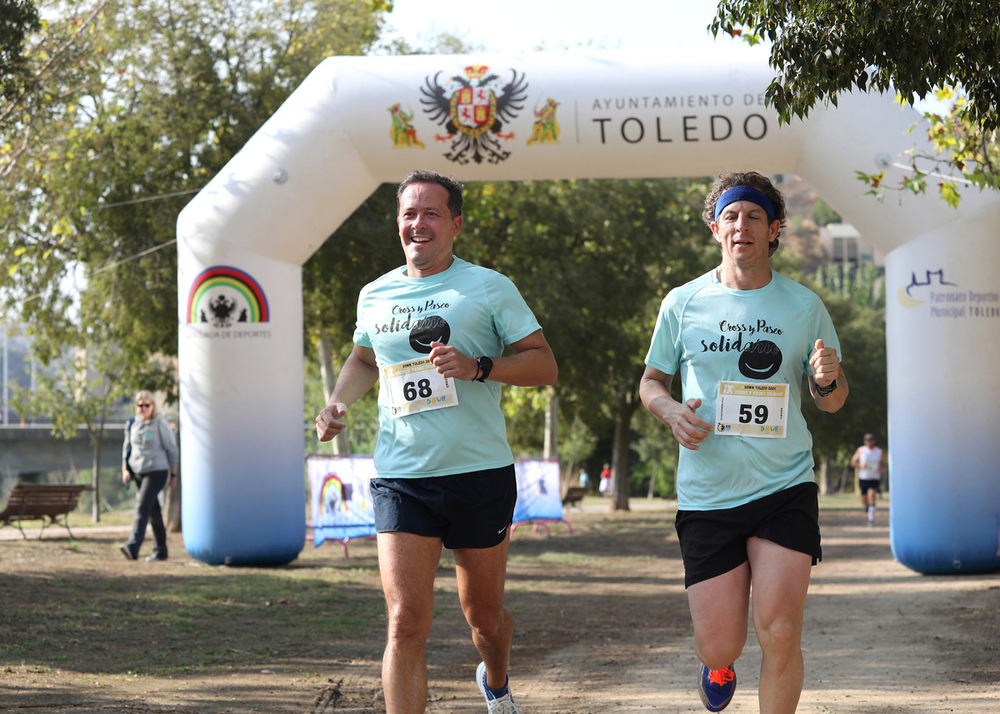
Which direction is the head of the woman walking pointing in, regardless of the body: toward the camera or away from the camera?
toward the camera

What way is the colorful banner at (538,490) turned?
toward the camera

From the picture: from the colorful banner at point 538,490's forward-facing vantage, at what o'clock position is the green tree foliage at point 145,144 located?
The green tree foliage is roughly at 2 o'clock from the colorful banner.

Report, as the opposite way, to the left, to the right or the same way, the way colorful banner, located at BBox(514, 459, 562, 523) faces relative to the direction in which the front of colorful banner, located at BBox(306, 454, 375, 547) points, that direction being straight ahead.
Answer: the same way

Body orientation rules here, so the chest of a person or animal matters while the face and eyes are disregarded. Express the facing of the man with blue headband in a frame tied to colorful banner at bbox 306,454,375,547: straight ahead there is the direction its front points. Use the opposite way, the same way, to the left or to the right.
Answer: the same way

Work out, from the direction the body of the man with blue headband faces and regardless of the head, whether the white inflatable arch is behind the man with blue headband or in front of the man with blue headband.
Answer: behind

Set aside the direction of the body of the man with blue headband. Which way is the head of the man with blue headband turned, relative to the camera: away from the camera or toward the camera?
toward the camera

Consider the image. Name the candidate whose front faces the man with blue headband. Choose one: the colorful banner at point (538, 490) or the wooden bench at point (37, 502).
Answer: the colorful banner

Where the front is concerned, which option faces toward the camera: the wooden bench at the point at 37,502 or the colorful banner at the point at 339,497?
the colorful banner

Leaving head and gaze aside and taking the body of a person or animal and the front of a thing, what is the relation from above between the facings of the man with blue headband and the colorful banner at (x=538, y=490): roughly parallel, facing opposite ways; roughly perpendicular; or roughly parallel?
roughly parallel

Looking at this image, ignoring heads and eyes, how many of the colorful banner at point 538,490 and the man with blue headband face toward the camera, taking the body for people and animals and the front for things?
2

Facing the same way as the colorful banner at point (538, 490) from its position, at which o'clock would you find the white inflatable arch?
The white inflatable arch is roughly at 12 o'clock from the colorful banner.
